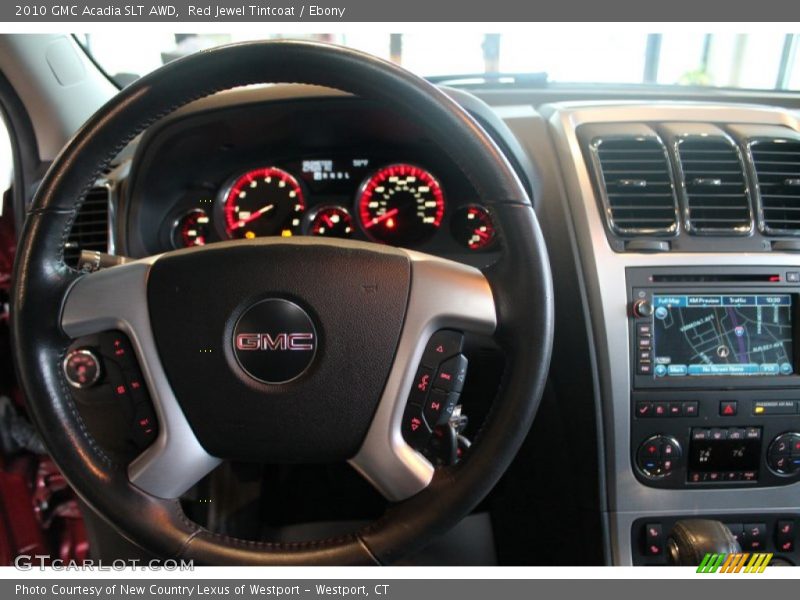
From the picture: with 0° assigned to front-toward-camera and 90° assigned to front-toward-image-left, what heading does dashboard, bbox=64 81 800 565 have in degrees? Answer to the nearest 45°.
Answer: approximately 0°

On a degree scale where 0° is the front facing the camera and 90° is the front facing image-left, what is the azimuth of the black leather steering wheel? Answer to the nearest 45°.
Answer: approximately 0°
